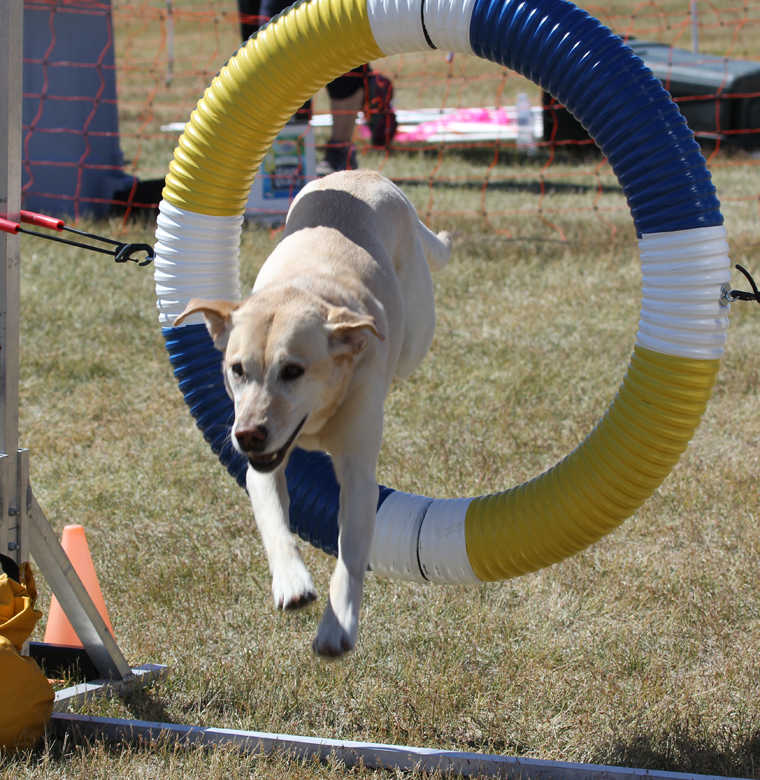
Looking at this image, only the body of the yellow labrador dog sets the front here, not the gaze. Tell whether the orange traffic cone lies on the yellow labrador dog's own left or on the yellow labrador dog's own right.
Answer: on the yellow labrador dog's own right

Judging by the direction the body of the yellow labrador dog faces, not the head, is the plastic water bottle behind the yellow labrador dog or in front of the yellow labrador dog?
behind

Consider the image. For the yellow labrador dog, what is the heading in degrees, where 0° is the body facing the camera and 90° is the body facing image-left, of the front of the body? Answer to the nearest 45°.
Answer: approximately 45°

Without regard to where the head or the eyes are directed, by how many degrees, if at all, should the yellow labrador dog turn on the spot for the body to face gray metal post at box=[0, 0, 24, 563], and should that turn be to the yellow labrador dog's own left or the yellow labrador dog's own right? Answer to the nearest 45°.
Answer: approximately 90° to the yellow labrador dog's own right
